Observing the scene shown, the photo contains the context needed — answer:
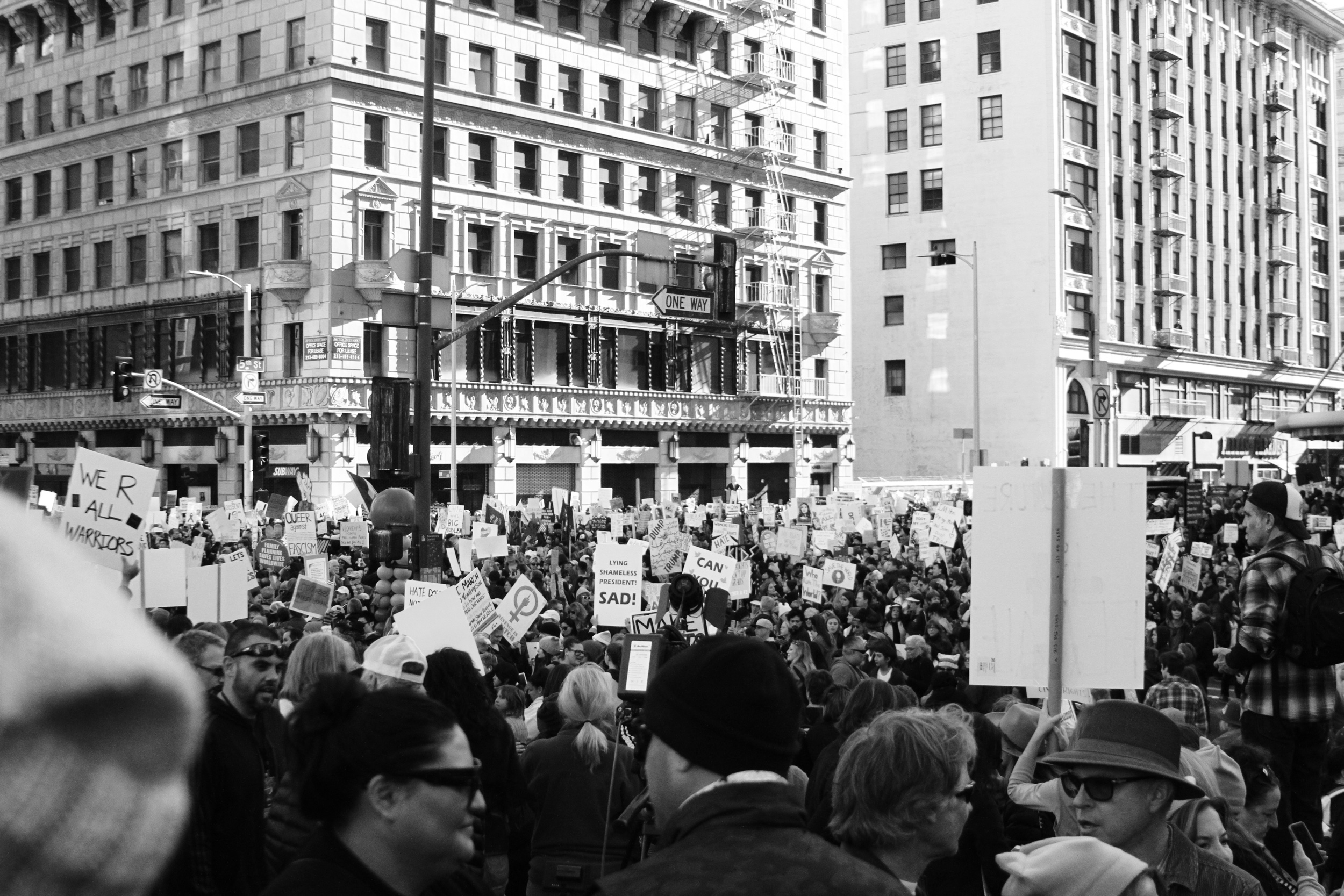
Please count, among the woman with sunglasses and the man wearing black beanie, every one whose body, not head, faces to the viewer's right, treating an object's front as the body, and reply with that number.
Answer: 1

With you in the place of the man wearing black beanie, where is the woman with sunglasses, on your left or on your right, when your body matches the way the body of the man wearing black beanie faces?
on your left

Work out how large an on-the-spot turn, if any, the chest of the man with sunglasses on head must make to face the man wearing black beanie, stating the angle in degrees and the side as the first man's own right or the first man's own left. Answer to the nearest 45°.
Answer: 0° — they already face them

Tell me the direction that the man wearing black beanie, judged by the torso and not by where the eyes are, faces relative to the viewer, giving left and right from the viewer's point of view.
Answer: facing away from the viewer and to the left of the viewer

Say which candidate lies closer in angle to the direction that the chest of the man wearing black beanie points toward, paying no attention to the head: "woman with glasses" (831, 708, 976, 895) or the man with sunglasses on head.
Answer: the man with sunglasses on head

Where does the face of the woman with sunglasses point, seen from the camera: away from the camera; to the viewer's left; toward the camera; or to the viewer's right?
to the viewer's right

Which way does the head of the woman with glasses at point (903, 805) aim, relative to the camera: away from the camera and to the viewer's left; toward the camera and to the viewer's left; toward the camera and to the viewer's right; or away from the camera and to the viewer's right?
away from the camera and to the viewer's right

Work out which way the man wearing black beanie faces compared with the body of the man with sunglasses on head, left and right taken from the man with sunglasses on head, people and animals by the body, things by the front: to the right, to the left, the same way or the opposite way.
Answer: the opposite way

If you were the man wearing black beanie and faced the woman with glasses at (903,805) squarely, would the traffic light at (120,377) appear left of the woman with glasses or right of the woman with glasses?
left

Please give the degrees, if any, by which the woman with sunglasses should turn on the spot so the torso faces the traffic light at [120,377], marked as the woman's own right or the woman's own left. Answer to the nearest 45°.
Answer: approximately 90° to the woman's own left

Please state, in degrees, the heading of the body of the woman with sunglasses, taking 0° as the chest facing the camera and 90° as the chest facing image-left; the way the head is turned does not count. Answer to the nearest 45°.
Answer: approximately 270°

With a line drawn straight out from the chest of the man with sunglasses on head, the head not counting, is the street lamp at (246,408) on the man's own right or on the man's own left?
on the man's own left
